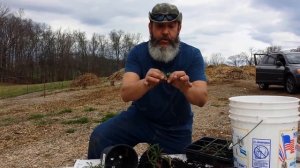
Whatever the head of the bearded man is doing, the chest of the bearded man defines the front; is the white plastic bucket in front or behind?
in front

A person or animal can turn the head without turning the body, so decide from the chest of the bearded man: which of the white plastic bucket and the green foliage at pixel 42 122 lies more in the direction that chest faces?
the white plastic bucket

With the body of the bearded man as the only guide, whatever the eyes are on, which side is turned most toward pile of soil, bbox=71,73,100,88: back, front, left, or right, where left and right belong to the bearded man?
back

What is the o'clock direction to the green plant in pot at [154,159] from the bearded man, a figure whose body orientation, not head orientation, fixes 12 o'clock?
The green plant in pot is roughly at 12 o'clock from the bearded man.

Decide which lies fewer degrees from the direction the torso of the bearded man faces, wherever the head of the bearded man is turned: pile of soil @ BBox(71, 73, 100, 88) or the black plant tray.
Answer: the black plant tray

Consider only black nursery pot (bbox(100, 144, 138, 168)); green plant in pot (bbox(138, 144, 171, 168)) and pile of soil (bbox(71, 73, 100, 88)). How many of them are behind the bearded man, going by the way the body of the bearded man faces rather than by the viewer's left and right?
1

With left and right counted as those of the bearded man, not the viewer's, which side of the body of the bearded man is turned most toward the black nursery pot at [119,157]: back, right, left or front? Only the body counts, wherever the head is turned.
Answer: front

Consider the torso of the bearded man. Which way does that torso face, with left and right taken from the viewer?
facing the viewer

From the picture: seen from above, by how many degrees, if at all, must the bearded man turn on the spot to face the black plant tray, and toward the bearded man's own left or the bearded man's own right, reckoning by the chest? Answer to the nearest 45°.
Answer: approximately 45° to the bearded man's own left

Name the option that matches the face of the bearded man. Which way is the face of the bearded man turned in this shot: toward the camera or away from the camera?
toward the camera

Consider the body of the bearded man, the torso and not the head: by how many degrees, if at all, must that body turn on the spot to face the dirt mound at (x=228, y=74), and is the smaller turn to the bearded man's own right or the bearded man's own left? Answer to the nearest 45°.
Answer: approximately 180°
